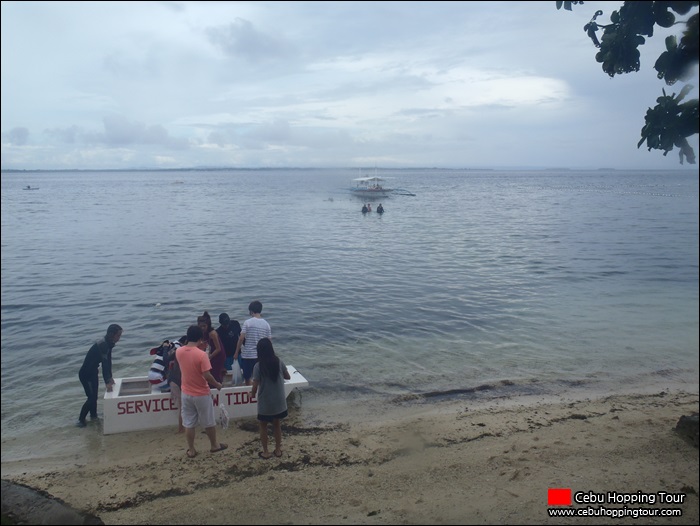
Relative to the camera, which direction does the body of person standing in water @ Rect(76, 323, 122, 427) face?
to the viewer's right

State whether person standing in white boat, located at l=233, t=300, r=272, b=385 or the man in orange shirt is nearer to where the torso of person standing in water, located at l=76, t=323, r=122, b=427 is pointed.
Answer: the person standing in white boat

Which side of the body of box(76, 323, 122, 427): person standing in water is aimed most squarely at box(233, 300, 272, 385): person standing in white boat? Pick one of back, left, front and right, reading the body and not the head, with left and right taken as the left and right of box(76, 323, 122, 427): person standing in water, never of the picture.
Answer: front

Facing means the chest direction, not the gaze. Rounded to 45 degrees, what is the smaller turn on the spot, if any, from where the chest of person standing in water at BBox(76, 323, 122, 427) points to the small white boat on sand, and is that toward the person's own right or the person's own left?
approximately 45° to the person's own right

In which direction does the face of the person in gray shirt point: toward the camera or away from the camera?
away from the camera

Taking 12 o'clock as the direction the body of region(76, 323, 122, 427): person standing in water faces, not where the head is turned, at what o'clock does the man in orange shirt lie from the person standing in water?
The man in orange shirt is roughly at 2 o'clock from the person standing in water.

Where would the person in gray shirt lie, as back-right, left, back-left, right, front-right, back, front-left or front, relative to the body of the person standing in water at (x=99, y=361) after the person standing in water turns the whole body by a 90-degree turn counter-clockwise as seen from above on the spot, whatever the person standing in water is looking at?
back-right
